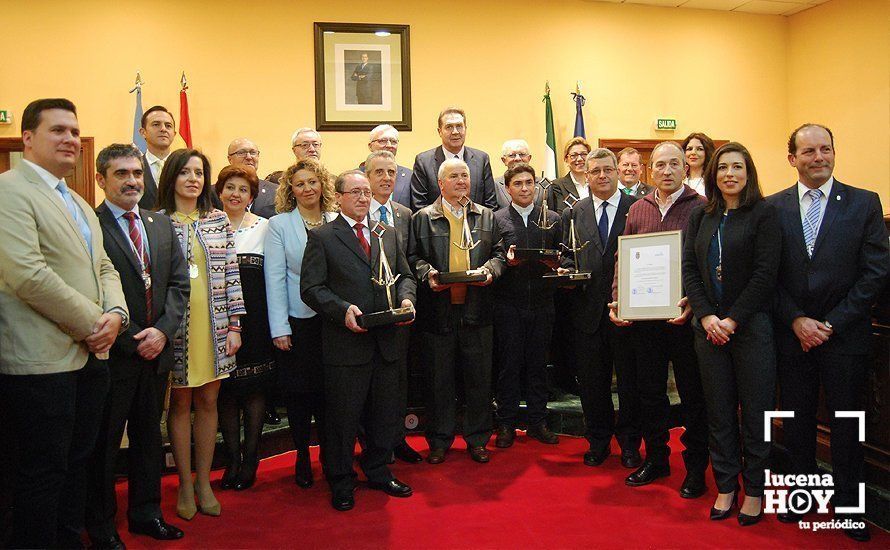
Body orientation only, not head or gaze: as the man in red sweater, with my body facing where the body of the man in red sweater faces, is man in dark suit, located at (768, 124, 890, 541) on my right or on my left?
on my left

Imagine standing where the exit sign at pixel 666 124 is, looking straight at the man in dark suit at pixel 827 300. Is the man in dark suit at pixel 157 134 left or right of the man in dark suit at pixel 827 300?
right

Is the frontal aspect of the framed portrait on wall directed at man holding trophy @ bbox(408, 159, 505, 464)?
yes

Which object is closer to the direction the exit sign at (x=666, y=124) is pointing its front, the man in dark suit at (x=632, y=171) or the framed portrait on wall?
the man in dark suit

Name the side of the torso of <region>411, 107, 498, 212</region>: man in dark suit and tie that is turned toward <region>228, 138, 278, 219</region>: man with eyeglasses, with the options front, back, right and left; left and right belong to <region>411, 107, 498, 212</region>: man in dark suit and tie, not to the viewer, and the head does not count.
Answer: right

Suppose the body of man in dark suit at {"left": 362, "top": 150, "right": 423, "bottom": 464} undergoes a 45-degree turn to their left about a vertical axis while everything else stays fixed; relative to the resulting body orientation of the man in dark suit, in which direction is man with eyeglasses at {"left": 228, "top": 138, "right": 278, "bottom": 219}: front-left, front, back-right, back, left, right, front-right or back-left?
back

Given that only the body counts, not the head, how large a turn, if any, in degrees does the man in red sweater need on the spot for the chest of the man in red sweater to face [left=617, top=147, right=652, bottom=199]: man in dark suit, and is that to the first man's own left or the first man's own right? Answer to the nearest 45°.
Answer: approximately 180°

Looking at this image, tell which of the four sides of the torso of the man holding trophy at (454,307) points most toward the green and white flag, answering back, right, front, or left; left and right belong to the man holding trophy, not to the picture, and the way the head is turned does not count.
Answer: back

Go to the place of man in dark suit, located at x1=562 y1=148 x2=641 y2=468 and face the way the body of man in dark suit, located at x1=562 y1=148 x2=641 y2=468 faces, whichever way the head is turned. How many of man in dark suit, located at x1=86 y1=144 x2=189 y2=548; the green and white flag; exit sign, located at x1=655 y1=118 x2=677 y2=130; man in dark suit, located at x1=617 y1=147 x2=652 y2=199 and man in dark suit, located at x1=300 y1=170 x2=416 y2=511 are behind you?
3
